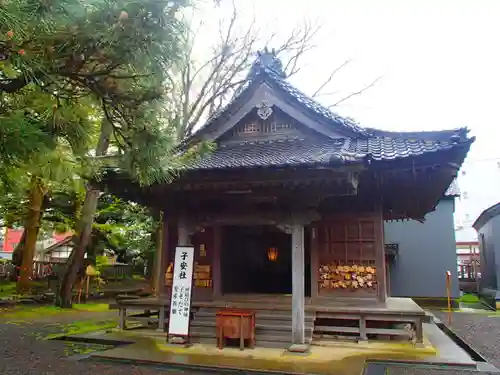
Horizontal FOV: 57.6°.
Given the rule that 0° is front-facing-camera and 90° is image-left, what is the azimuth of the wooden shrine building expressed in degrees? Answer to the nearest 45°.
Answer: approximately 0°

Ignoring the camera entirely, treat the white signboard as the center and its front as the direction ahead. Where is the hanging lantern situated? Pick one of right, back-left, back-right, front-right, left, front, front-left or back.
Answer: back-left

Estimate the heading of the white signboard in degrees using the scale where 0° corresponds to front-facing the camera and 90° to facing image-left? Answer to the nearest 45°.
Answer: approximately 0°

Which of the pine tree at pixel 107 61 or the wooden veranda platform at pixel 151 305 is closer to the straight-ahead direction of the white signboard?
the pine tree
